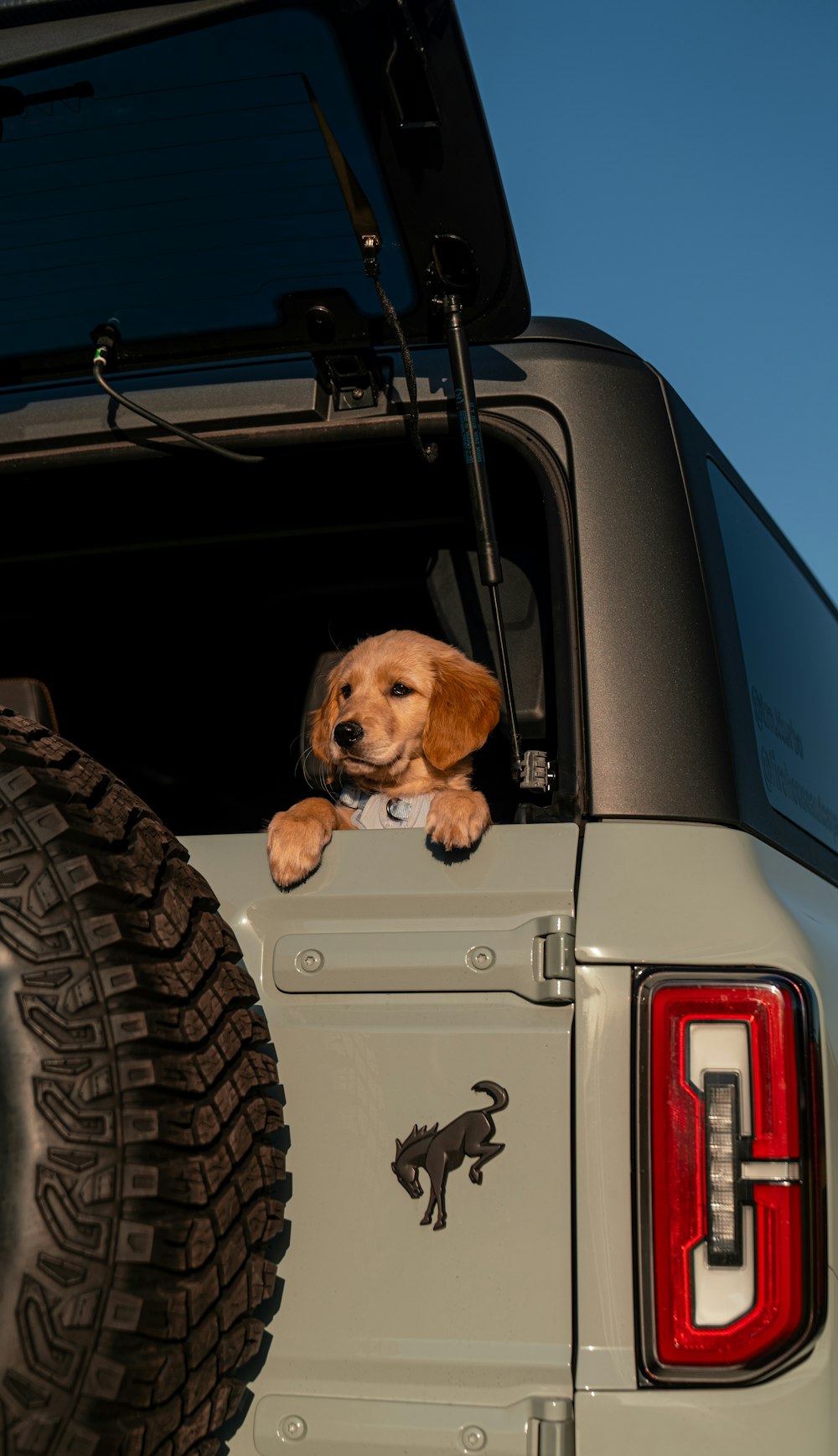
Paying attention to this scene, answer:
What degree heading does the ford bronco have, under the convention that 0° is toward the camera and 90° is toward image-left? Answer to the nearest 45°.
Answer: approximately 225°
